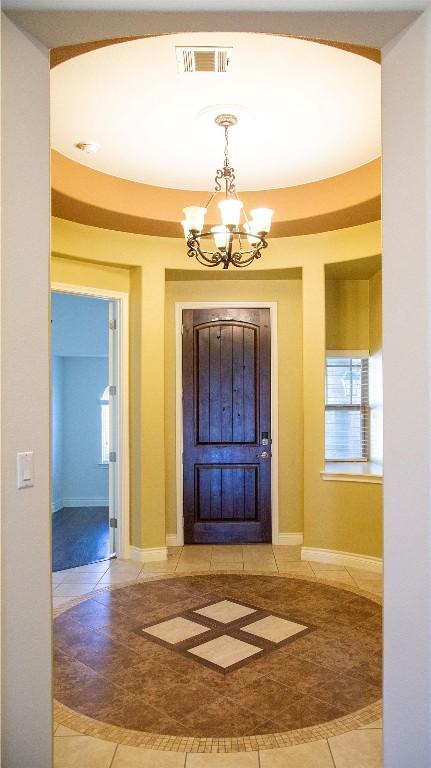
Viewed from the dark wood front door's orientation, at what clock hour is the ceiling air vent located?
The ceiling air vent is roughly at 12 o'clock from the dark wood front door.

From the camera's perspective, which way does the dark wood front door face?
toward the camera

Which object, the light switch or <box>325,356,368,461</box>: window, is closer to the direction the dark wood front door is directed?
the light switch

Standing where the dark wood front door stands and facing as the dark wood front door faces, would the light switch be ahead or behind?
ahead

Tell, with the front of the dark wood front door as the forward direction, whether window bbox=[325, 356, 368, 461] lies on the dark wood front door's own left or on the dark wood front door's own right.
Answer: on the dark wood front door's own left

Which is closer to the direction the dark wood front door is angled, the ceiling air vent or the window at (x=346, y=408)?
the ceiling air vent
